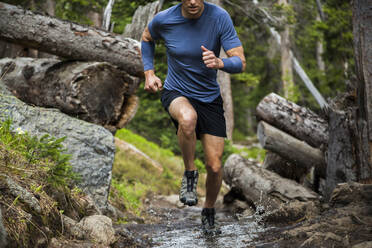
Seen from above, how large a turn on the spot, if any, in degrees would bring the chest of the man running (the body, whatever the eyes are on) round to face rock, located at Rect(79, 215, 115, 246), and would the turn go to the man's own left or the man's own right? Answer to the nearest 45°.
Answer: approximately 45° to the man's own right

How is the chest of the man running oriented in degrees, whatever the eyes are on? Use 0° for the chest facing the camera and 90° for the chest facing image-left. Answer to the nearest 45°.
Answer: approximately 0°

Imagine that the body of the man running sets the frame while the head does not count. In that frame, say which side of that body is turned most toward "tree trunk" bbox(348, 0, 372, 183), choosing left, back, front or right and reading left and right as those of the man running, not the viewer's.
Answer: left

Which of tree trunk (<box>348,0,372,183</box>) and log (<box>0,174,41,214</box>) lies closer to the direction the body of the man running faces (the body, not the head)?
the log

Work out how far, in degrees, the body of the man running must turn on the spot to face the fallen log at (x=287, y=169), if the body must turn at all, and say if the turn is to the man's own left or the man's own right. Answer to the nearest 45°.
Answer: approximately 135° to the man's own left

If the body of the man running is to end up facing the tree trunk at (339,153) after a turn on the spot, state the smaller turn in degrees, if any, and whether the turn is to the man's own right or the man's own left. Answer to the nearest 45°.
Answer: approximately 135° to the man's own left
